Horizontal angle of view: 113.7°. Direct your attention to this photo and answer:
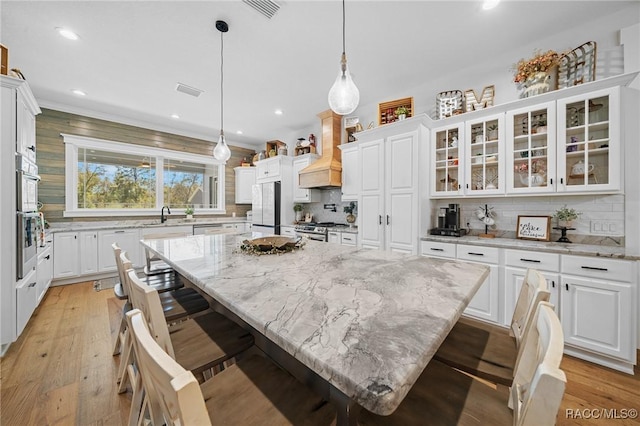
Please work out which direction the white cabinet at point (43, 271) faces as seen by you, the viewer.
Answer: facing to the right of the viewer

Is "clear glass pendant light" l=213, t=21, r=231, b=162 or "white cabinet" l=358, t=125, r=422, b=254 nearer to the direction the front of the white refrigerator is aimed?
the clear glass pendant light

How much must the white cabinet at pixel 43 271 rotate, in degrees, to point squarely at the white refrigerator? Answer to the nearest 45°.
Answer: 0° — it already faces it

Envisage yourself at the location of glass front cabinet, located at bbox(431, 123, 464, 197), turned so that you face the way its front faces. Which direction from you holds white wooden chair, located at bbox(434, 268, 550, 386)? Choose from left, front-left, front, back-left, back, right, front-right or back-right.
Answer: front-left

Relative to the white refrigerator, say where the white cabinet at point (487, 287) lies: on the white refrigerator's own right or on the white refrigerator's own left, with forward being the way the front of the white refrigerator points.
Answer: on the white refrigerator's own left

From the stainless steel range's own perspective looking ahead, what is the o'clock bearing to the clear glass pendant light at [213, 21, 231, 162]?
The clear glass pendant light is roughly at 12 o'clock from the stainless steel range.
